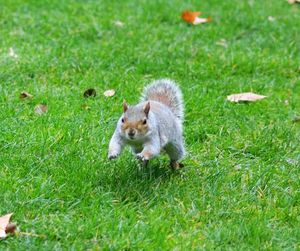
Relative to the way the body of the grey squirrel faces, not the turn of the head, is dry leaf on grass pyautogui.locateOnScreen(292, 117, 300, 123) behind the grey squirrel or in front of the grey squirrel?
behind

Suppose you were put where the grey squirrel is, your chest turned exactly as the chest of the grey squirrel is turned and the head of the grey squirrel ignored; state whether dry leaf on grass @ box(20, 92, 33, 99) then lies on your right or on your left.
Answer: on your right

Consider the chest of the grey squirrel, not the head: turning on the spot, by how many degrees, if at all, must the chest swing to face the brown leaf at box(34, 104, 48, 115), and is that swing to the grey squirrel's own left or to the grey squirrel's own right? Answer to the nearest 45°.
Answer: approximately 90° to the grey squirrel's own right

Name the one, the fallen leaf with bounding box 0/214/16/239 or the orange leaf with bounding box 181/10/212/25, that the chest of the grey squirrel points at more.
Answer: the fallen leaf

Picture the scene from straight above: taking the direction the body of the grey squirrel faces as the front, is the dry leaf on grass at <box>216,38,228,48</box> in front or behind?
behind

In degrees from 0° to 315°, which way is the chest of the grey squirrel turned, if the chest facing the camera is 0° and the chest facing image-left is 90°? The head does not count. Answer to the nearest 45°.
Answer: approximately 45°

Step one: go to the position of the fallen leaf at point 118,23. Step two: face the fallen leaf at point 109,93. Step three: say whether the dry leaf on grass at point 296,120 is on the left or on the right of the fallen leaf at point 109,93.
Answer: left

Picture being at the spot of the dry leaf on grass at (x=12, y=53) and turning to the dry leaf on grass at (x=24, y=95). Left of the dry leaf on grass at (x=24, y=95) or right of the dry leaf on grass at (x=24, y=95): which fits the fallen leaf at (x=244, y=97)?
left

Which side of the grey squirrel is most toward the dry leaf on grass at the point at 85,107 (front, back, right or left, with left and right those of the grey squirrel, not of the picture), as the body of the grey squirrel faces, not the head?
right

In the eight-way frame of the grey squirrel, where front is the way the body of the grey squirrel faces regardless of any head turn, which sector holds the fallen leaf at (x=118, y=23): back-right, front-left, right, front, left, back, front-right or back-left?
back-right
